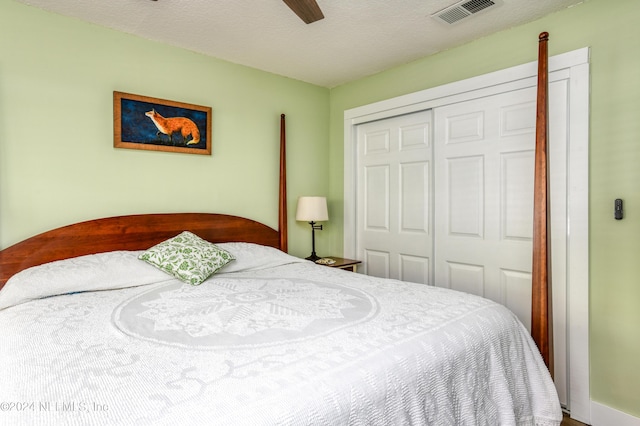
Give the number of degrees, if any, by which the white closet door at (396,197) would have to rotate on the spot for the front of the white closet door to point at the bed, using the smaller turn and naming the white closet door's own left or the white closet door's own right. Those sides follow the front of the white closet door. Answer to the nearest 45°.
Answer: approximately 45° to the white closet door's own left

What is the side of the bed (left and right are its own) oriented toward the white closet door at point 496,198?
left

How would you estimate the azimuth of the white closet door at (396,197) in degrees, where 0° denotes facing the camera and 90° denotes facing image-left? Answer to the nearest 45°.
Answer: approximately 45°

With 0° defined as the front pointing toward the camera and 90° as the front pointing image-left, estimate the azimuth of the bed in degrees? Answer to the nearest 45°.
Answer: approximately 315°

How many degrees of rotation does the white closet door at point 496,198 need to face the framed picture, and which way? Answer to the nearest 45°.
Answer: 0° — it already faces it

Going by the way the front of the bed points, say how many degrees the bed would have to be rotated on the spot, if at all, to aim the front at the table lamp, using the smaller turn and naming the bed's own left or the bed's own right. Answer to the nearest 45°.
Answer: approximately 135° to the bed's own left

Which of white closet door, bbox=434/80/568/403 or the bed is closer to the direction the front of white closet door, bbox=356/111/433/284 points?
the bed

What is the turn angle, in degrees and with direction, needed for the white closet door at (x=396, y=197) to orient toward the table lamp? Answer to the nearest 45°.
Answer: approximately 45° to its right

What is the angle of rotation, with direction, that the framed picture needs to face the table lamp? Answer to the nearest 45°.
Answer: approximately 45° to its left

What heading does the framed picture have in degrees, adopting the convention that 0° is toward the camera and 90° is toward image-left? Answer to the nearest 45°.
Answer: approximately 315°
